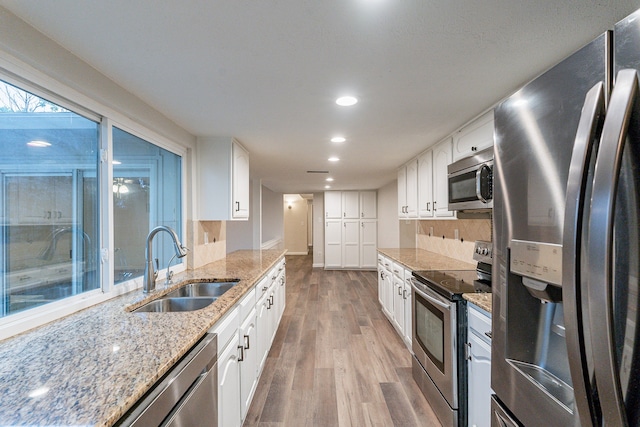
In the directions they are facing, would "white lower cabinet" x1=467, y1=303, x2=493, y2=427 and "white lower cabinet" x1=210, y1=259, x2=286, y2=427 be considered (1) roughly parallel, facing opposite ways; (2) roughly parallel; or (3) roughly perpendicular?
roughly parallel, facing opposite ways

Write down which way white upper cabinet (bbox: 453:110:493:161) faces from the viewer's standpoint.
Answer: facing the viewer and to the left of the viewer

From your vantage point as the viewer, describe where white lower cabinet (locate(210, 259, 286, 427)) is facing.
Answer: facing to the right of the viewer

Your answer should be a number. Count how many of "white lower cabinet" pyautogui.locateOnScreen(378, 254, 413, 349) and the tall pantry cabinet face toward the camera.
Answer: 1

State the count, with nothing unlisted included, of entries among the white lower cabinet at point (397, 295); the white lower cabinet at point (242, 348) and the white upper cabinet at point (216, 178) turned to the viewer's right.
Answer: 2

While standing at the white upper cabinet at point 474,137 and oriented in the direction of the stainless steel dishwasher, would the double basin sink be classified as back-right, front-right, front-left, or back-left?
front-right

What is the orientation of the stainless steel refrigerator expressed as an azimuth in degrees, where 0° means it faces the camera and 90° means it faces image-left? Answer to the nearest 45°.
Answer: approximately 45°

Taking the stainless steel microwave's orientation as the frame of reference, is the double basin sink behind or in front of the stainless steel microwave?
in front

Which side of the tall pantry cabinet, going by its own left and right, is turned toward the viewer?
front

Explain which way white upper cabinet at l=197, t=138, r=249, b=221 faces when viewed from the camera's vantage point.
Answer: facing to the right of the viewer

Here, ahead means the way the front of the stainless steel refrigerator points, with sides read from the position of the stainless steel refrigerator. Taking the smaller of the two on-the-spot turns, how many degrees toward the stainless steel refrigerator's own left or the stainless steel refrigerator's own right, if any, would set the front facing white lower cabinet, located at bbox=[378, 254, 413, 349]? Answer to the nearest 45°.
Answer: approximately 90° to the stainless steel refrigerator's own right

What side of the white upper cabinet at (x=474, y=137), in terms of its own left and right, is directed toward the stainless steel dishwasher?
front

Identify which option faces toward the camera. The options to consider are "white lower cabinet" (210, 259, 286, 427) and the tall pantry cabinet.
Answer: the tall pantry cabinet

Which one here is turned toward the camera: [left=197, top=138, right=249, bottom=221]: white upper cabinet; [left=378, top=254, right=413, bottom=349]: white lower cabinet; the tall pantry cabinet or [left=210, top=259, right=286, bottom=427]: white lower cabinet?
the tall pantry cabinet

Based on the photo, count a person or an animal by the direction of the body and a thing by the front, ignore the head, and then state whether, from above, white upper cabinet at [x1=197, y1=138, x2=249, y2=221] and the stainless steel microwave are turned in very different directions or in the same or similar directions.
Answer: very different directions

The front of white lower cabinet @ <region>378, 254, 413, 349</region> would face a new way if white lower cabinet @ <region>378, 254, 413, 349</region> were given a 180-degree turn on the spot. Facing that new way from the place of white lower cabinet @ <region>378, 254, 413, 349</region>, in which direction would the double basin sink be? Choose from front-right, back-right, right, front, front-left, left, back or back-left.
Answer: back-right
